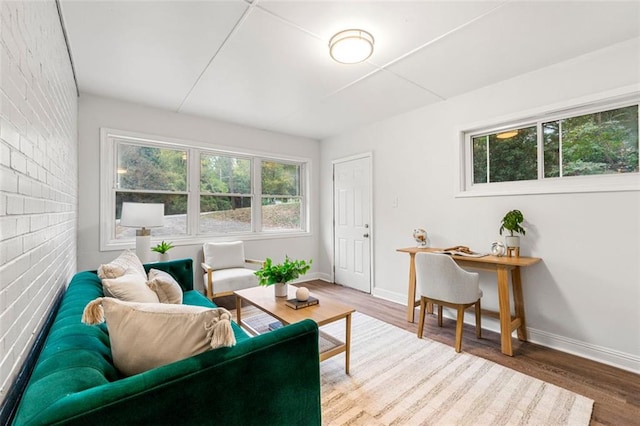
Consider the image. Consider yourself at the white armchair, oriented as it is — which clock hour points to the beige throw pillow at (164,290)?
The beige throw pillow is roughly at 2 o'clock from the white armchair.

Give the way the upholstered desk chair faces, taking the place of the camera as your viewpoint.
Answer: facing away from the viewer and to the right of the viewer

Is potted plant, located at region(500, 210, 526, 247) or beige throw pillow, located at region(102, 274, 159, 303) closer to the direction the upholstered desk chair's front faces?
the potted plant

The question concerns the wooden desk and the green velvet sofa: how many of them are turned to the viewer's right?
1

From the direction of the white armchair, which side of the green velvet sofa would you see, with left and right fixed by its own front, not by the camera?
left

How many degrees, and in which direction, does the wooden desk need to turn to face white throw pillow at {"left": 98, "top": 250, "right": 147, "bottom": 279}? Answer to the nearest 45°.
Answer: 0° — it already faces it

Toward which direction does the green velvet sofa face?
to the viewer's right

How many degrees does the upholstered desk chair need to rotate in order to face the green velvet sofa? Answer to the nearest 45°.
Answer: approximately 135° to its right

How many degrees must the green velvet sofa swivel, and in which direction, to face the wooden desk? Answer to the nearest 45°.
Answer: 0° — it already faces it
